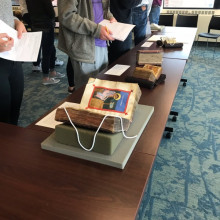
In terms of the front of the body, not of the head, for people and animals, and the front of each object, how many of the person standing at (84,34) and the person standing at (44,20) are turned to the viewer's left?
0

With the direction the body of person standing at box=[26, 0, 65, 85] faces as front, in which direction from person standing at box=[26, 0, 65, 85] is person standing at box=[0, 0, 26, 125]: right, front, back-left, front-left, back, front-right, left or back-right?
right

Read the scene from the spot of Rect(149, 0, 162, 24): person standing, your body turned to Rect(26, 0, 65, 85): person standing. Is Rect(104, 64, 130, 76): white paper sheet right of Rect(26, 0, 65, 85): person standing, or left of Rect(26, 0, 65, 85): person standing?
left

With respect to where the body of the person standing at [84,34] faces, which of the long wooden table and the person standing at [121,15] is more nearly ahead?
the long wooden table

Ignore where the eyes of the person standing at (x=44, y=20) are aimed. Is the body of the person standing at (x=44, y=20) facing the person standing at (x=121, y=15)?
no

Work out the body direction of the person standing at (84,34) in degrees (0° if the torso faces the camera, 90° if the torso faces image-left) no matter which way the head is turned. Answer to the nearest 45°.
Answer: approximately 315°

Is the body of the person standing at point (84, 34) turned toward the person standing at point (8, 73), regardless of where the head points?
no

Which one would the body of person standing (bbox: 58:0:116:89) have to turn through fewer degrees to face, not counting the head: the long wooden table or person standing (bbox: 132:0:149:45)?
the long wooden table

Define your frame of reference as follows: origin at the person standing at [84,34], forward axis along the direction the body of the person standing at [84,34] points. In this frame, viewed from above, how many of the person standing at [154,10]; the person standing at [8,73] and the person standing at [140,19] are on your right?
1
